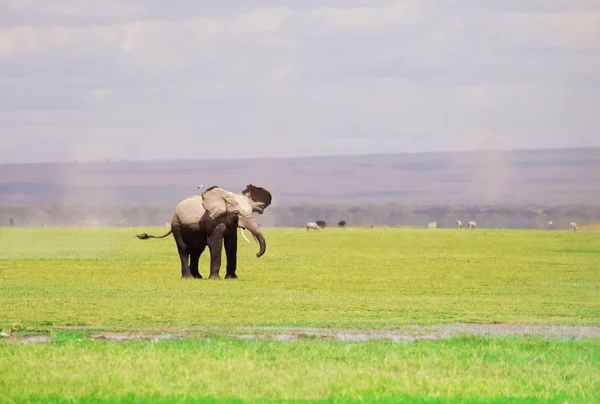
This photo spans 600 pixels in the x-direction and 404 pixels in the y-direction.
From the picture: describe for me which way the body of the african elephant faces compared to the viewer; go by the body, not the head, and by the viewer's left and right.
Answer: facing the viewer and to the right of the viewer
